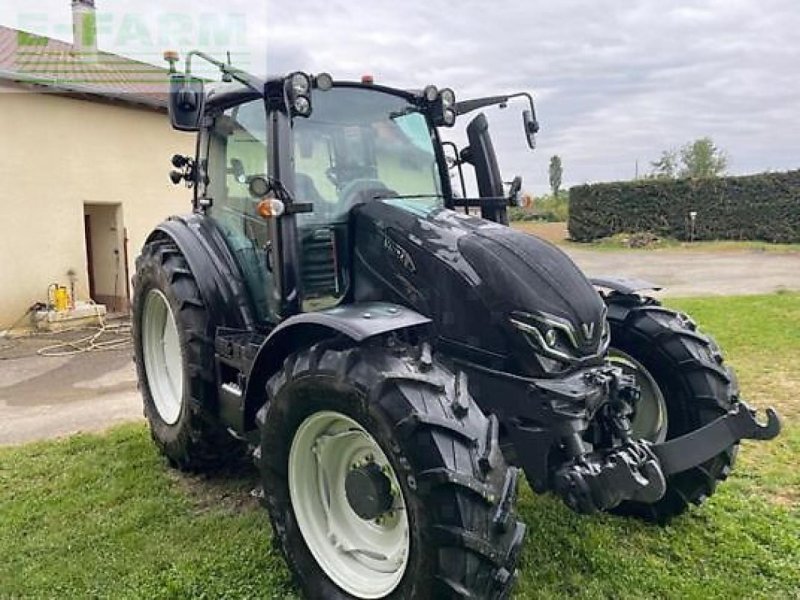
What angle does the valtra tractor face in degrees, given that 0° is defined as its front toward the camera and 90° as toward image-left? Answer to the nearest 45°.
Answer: approximately 315°

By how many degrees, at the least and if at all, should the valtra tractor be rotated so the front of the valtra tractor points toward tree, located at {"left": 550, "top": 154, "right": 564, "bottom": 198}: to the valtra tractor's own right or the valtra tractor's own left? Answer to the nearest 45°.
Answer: approximately 135° to the valtra tractor's own left

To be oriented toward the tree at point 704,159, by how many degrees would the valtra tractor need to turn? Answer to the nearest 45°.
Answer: approximately 135° to its left

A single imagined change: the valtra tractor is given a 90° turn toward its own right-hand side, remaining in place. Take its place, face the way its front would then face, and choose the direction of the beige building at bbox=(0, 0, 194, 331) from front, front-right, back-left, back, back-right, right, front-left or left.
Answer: right

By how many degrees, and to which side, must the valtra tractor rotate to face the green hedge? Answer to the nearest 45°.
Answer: approximately 135° to its left
